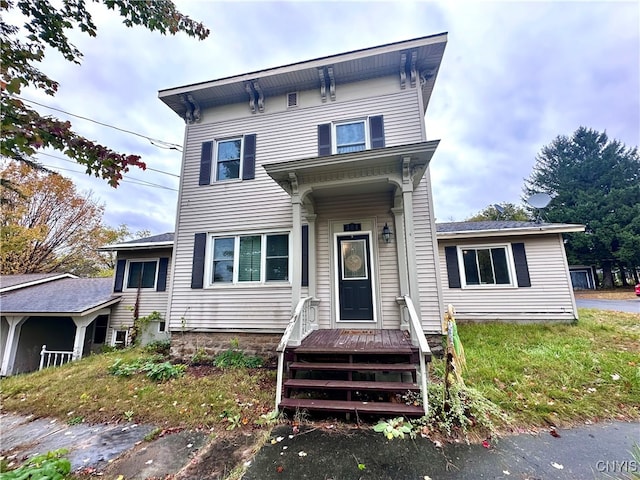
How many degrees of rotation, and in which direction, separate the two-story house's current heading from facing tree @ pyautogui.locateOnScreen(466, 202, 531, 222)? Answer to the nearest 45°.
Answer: approximately 135° to its left

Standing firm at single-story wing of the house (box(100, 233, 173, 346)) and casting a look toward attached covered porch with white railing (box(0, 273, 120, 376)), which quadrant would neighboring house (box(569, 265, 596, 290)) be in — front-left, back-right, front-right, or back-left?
back-right

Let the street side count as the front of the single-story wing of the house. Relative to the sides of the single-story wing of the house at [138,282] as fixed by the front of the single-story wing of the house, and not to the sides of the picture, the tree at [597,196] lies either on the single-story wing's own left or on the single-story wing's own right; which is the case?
on the single-story wing's own left

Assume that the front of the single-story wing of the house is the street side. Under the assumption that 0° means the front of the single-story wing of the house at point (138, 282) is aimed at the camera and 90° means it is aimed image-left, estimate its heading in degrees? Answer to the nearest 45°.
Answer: approximately 0°

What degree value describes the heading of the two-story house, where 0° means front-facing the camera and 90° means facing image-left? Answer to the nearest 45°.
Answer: approximately 0°

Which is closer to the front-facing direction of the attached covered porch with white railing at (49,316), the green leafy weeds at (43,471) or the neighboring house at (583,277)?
the green leafy weeds

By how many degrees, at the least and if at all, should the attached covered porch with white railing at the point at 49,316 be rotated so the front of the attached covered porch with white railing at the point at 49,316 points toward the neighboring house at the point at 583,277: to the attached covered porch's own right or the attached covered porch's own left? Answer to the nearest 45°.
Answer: approximately 90° to the attached covered porch's own left

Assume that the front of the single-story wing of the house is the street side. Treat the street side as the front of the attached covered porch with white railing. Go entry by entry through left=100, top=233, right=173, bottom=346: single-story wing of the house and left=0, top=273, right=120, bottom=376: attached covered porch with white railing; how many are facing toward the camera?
2

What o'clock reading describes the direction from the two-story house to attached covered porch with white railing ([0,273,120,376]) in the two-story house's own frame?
The attached covered porch with white railing is roughly at 4 o'clock from the two-story house.
